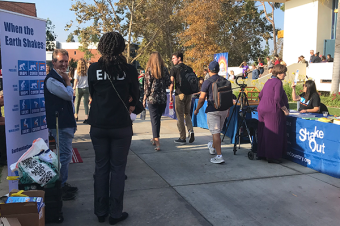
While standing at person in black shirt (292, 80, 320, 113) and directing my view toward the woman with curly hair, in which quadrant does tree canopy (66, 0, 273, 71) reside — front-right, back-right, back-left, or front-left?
back-right

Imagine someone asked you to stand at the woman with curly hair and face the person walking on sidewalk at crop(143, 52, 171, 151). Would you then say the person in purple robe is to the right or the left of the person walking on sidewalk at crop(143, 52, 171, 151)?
right

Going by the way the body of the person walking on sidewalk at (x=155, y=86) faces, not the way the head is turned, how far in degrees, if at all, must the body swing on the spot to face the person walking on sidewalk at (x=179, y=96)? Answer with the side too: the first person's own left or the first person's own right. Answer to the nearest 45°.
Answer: approximately 45° to the first person's own right

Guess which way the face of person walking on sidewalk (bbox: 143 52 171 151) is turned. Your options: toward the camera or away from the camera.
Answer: away from the camera

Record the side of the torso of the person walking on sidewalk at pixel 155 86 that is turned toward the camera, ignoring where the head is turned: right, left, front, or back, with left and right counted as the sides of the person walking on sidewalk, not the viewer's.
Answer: back

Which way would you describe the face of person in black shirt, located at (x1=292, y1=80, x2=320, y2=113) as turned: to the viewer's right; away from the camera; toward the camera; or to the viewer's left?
to the viewer's left

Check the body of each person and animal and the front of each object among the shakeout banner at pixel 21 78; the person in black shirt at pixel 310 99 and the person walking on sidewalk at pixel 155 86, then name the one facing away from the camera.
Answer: the person walking on sidewalk

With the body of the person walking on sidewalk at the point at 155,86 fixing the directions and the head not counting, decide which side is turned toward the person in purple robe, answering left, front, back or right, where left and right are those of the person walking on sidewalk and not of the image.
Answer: right

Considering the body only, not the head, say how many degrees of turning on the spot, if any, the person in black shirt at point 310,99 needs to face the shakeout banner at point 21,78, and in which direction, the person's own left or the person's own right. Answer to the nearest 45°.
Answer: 0° — they already face it

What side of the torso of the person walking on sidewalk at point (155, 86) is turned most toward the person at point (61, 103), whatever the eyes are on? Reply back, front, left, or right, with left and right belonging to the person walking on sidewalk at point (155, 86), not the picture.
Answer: back

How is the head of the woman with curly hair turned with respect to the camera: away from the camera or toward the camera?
away from the camera

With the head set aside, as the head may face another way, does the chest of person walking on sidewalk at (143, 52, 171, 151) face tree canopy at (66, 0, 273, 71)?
yes
